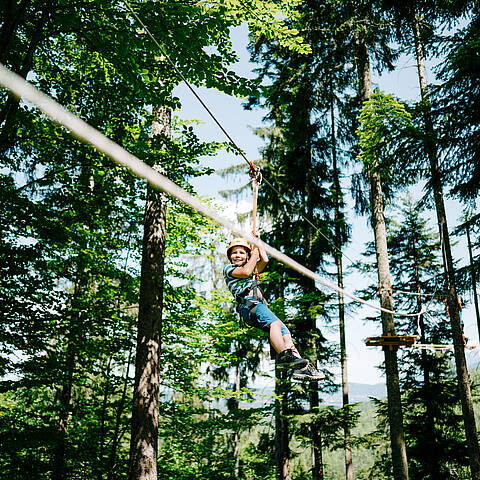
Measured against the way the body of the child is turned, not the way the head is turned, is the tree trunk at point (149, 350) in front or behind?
behind

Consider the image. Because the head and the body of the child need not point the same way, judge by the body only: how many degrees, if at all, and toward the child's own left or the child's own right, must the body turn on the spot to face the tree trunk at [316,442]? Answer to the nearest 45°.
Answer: approximately 135° to the child's own left

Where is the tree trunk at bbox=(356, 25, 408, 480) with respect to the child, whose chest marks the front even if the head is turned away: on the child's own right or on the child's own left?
on the child's own left

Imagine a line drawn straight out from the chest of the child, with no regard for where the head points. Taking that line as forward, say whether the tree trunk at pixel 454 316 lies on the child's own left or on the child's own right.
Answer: on the child's own left

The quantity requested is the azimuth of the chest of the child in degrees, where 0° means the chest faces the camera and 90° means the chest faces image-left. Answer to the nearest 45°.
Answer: approximately 315°
